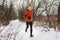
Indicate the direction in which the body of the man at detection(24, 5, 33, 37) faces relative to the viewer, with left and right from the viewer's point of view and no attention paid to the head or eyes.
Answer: facing the viewer and to the right of the viewer
